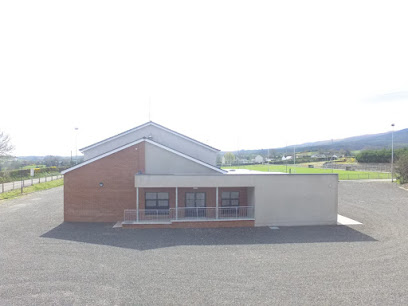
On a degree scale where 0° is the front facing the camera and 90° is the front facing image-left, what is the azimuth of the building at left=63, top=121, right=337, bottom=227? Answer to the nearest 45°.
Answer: approximately 0°
